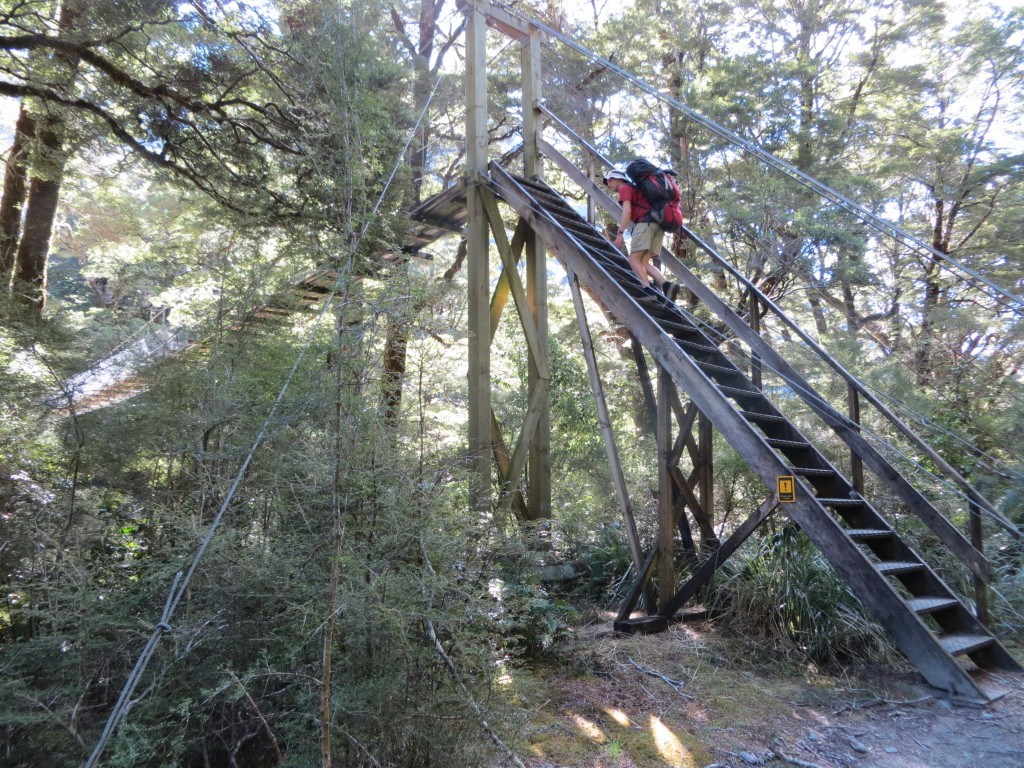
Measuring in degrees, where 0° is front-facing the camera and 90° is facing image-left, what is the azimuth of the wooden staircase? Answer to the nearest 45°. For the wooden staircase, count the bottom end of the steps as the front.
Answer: approximately 315°

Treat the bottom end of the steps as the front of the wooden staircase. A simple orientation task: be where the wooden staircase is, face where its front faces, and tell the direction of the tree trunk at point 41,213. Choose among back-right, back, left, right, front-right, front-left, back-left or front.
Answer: back-right

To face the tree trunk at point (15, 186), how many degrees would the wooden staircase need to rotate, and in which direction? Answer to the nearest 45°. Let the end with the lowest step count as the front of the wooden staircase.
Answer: approximately 135° to its right

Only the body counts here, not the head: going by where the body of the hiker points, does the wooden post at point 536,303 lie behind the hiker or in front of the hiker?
in front

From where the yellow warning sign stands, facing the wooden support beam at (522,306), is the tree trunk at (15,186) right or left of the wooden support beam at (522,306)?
left

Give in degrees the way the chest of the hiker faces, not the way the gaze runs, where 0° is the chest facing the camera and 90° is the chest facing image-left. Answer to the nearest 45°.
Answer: approximately 90°

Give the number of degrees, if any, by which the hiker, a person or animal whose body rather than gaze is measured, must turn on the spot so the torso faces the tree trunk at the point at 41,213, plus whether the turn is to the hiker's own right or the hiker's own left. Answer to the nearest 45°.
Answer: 0° — they already face it
